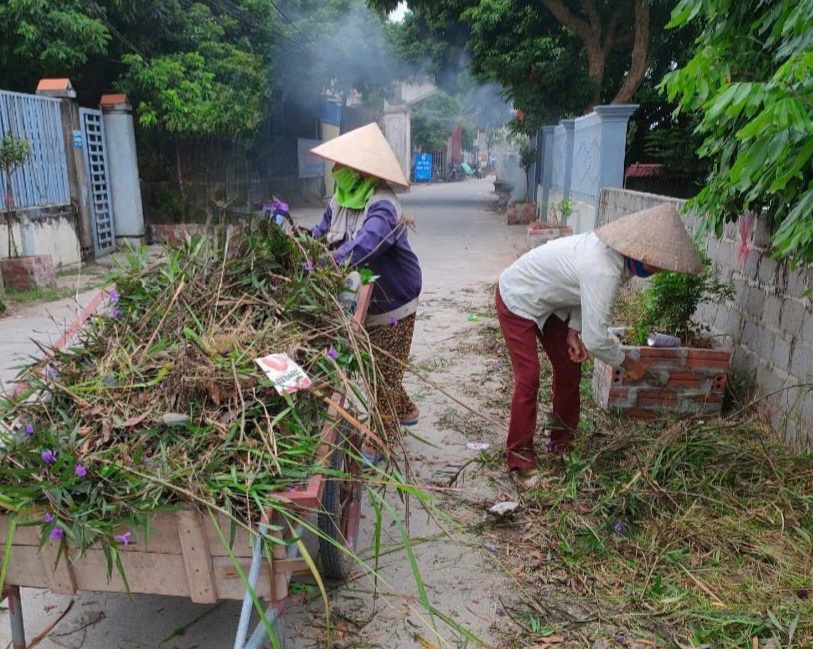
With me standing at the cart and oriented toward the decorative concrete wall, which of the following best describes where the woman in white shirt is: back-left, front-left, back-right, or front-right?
front-right

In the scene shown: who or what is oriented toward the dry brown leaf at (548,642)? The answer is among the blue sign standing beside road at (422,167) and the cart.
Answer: the blue sign standing beside road

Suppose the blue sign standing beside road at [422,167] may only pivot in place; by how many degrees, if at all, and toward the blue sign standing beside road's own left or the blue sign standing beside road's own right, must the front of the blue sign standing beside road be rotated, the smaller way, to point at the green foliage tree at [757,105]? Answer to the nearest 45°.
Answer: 0° — it already faces it

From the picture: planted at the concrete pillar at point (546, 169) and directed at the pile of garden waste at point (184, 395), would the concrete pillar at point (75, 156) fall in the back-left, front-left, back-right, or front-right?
front-right

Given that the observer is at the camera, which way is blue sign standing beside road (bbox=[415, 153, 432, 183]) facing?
facing the viewer

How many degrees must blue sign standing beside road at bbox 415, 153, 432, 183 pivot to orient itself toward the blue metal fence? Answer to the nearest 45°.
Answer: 0° — it already faces it

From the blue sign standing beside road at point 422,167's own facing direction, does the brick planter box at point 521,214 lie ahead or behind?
ahead

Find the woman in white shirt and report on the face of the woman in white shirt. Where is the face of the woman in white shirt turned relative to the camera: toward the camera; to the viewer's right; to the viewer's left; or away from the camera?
to the viewer's right
